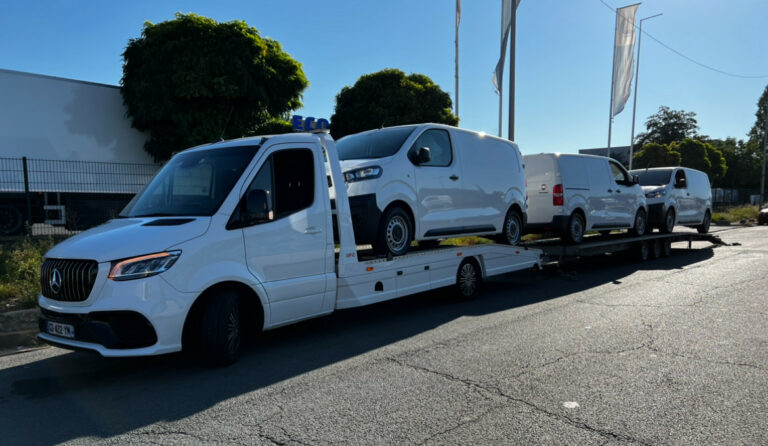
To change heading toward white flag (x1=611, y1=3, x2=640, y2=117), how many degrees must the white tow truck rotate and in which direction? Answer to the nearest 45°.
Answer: approximately 180°

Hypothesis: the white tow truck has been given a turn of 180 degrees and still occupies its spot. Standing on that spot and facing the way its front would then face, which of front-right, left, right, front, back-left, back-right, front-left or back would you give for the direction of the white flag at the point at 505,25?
front

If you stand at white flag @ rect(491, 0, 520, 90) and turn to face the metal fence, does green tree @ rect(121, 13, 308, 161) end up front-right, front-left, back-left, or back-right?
front-right

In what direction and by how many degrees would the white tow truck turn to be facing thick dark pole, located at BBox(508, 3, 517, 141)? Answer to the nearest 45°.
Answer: approximately 180°

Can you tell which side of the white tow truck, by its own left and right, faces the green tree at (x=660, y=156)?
back

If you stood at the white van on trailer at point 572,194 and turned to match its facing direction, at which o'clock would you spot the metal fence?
The metal fence is roughly at 7 o'clock from the white van on trailer.

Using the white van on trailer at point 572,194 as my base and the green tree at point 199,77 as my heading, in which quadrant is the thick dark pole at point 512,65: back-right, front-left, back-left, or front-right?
front-right

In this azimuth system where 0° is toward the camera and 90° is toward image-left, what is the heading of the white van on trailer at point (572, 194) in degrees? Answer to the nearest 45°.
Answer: approximately 225°

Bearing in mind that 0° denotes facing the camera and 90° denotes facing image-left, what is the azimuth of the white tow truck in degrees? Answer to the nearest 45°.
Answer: approximately 45°

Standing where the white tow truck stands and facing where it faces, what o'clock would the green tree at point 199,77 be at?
The green tree is roughly at 4 o'clock from the white tow truck.

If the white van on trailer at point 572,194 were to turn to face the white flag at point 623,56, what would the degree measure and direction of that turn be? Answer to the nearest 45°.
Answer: approximately 45° to its left

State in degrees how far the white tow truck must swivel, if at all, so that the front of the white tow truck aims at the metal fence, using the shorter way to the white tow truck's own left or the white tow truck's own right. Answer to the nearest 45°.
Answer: approximately 90° to the white tow truck's own right
